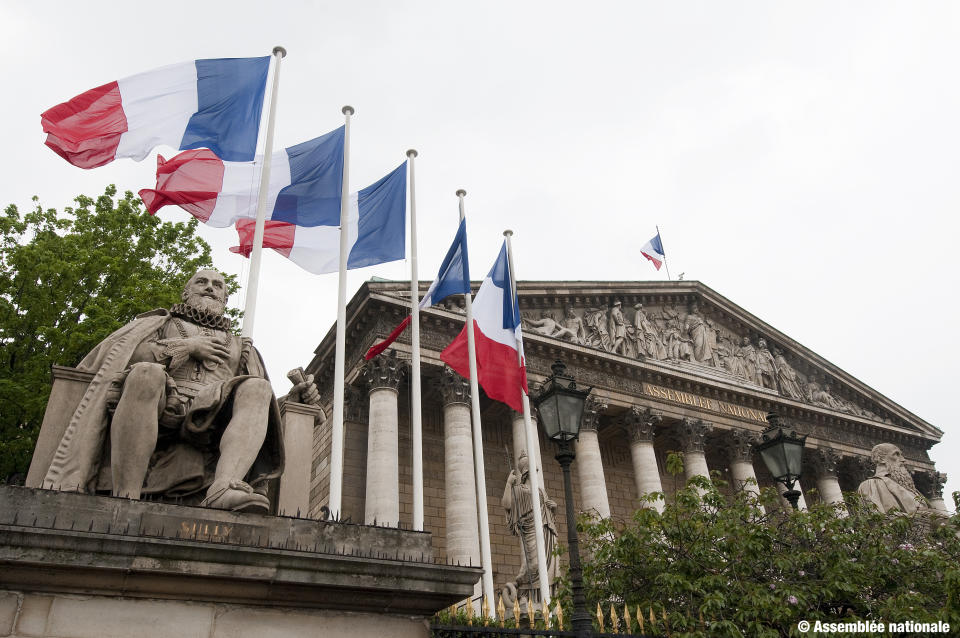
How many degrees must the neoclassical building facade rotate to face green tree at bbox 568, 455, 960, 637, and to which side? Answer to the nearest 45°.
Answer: approximately 45° to its right

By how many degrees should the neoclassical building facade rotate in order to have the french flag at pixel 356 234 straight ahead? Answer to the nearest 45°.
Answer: approximately 45° to its right

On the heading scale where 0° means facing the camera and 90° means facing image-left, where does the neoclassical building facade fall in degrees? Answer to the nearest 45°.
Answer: approximately 315°

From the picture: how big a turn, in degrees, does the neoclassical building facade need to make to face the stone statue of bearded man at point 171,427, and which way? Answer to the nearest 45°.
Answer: approximately 45° to its right

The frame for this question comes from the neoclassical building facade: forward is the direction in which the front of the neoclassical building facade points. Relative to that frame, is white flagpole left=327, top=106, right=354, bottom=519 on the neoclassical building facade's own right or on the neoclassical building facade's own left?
on the neoclassical building facade's own right

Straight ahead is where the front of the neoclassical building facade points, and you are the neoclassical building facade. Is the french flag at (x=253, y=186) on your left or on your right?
on your right

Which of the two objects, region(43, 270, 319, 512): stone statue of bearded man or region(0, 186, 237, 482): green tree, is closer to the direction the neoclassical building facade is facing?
the stone statue of bearded man

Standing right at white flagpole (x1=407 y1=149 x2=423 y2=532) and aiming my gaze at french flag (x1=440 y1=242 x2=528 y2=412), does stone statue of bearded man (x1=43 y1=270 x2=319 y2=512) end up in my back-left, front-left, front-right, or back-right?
back-right

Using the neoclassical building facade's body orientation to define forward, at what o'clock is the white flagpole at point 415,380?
The white flagpole is roughly at 2 o'clock from the neoclassical building facade.

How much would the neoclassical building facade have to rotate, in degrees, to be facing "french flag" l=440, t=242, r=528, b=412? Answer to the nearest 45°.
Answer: approximately 45° to its right
